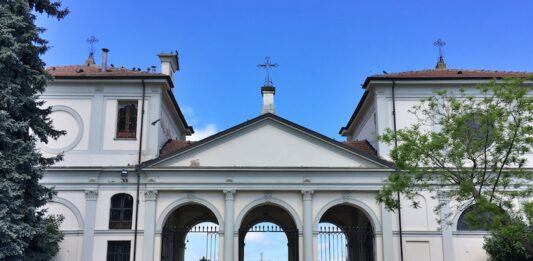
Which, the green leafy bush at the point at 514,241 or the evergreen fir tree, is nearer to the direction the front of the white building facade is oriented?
the evergreen fir tree

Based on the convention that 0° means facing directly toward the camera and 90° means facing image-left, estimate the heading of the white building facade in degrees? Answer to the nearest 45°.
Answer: approximately 0°

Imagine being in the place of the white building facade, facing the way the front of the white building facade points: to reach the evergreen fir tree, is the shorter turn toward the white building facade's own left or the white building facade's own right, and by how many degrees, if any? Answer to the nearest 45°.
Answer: approximately 45° to the white building facade's own right

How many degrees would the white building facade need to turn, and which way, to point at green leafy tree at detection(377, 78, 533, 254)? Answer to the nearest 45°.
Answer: approximately 45° to its left

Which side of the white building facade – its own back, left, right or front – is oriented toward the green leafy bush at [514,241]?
left
